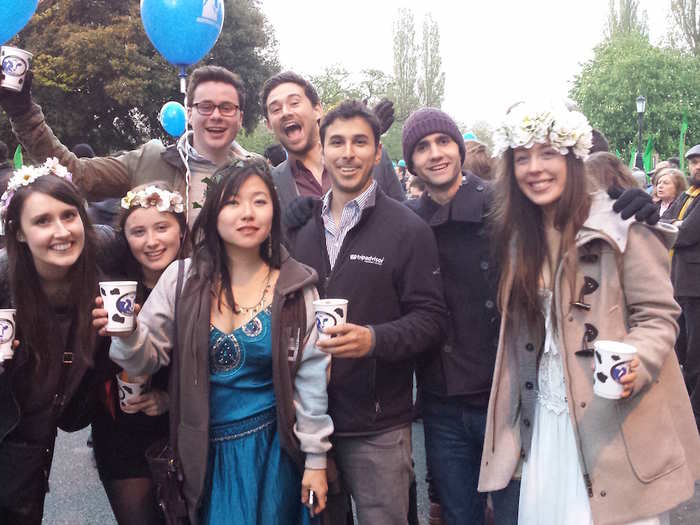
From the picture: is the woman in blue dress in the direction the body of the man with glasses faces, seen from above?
yes

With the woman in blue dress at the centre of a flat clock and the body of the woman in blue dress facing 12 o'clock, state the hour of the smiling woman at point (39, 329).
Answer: The smiling woman is roughly at 4 o'clock from the woman in blue dress.

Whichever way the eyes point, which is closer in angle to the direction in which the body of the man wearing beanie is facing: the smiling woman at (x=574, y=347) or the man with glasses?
the smiling woman

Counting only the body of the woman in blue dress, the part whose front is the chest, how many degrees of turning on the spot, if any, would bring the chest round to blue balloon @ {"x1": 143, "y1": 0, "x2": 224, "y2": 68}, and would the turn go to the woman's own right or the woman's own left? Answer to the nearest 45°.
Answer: approximately 180°

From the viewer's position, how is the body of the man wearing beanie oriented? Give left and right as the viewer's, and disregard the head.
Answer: facing the viewer

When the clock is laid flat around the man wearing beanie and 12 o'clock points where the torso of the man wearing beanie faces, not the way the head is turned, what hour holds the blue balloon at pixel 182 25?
The blue balloon is roughly at 4 o'clock from the man wearing beanie.

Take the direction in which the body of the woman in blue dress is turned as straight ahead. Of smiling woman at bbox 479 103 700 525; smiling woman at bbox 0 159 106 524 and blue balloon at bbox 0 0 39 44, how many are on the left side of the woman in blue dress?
1

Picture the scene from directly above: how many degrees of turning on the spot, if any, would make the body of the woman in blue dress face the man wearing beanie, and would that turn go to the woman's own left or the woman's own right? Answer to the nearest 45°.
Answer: approximately 90° to the woman's own left
